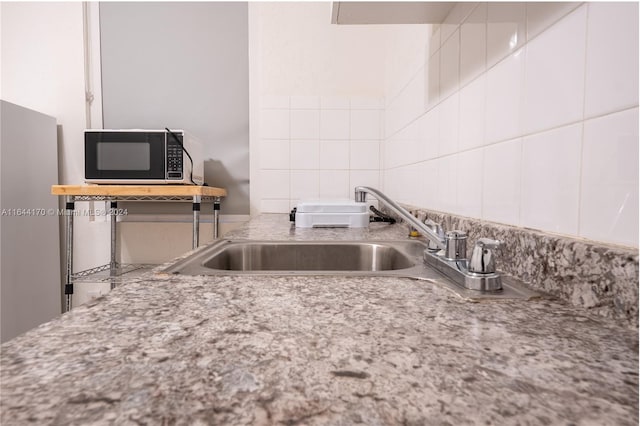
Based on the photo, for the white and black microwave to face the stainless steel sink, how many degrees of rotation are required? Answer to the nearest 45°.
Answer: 0° — it already faces it

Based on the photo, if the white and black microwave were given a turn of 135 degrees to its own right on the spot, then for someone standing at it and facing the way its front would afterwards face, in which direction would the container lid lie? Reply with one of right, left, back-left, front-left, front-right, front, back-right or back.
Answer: back

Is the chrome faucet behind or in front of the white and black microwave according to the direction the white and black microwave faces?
in front

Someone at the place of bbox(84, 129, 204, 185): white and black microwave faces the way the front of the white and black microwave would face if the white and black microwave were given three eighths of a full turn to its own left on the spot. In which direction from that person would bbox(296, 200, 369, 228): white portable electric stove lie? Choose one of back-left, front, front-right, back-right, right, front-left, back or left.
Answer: right

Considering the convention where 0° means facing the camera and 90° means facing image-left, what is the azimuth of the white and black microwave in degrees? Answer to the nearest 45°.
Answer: approximately 0°
